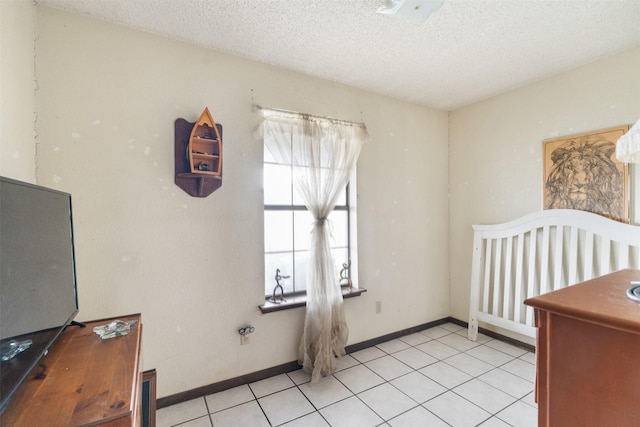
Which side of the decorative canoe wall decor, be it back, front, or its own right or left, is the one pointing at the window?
left

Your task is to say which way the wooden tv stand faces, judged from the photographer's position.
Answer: facing to the right of the viewer

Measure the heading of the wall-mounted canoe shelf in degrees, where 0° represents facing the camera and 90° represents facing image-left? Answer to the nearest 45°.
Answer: approximately 0°

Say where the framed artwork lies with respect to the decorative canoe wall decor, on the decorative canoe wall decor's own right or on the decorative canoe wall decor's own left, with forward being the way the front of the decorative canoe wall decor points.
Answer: on the decorative canoe wall decor's own left

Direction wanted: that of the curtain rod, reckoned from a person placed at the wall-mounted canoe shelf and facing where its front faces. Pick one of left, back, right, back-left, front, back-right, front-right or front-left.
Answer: left

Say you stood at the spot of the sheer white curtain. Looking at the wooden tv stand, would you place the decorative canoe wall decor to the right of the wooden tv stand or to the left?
right

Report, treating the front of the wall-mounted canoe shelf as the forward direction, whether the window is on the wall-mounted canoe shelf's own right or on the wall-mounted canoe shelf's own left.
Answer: on the wall-mounted canoe shelf's own left

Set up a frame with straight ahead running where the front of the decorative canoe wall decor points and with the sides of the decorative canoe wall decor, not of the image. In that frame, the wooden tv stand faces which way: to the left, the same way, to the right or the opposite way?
to the left

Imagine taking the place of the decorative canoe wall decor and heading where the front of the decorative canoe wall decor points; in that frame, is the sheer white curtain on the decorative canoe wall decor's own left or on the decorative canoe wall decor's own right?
on the decorative canoe wall decor's own left

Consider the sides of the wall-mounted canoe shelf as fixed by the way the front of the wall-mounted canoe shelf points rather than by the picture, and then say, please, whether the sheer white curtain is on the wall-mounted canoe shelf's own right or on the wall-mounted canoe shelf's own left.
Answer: on the wall-mounted canoe shelf's own left

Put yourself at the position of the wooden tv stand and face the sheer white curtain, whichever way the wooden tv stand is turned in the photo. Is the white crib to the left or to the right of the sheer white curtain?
right

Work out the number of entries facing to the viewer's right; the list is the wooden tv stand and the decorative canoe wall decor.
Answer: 1

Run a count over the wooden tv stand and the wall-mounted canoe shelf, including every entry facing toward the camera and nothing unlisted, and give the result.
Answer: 1

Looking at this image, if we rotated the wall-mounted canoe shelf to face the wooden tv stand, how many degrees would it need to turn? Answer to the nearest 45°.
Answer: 0° — it already faces it
